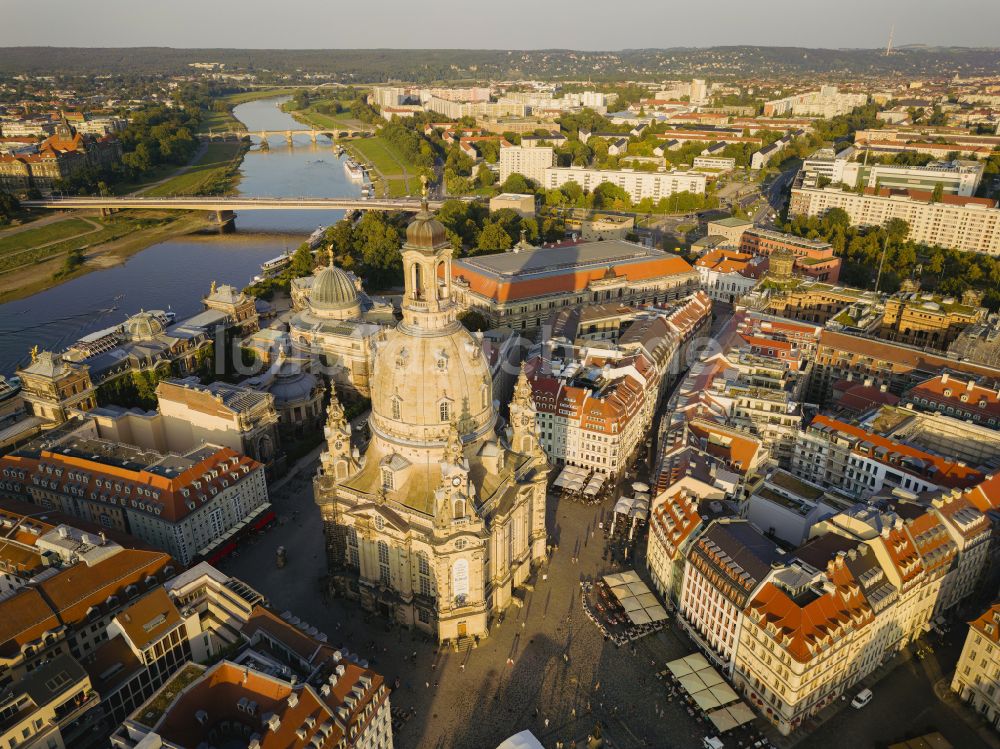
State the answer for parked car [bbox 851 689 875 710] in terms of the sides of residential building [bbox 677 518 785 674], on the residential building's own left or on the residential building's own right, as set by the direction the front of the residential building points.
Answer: on the residential building's own left

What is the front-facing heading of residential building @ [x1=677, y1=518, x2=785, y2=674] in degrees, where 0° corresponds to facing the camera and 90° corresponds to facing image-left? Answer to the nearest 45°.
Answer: approximately 45°

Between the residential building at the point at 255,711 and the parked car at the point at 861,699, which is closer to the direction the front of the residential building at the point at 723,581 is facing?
the residential building

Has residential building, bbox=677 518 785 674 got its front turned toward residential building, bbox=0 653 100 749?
yes

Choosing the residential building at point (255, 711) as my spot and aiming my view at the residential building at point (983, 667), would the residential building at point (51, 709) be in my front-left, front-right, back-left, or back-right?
back-left

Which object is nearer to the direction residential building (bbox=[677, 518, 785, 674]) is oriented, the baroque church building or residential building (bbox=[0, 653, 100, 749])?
the residential building

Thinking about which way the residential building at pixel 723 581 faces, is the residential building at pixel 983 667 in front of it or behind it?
behind

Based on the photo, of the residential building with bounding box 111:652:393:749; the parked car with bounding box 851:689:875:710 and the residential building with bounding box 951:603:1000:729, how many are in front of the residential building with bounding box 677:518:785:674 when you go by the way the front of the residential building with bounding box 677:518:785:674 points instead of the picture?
1

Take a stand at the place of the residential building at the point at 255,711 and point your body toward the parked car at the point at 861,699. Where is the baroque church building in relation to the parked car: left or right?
left

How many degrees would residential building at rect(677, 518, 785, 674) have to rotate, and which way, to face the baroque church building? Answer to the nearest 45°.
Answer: approximately 45° to its right

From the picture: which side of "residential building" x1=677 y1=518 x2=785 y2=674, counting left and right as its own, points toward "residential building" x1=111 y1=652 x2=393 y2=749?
front

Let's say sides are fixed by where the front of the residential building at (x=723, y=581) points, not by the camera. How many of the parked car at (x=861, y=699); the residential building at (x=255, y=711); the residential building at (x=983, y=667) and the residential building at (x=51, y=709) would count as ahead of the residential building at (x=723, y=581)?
2
